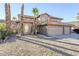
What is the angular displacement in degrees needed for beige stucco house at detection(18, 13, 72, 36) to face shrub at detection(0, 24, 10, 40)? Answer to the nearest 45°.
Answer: approximately 45° to its right
